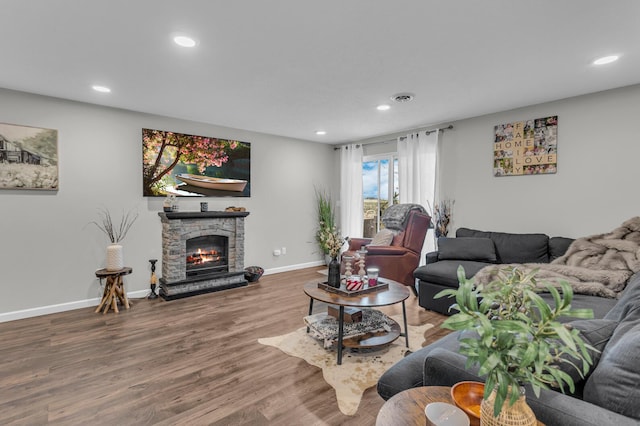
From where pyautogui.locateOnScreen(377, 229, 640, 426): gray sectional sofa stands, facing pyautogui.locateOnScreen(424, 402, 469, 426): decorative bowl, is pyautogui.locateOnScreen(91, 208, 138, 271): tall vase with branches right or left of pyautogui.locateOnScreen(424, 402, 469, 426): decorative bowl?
right

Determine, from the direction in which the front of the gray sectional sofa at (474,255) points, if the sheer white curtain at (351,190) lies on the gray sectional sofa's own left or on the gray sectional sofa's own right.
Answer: on the gray sectional sofa's own right

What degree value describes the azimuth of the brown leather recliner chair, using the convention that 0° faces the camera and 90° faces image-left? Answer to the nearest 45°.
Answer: approximately 90°

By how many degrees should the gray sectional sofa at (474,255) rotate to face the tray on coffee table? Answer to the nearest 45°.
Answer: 0° — it already faces it

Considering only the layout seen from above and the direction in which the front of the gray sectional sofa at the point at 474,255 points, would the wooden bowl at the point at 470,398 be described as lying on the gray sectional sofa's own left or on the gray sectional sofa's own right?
on the gray sectional sofa's own left

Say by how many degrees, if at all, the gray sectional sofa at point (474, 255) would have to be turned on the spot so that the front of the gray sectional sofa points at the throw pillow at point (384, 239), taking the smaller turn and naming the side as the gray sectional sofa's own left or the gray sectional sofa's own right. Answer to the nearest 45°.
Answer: approximately 45° to the gray sectional sofa's own right

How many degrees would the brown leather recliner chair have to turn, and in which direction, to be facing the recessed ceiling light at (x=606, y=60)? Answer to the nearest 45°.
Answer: approximately 135° to its left

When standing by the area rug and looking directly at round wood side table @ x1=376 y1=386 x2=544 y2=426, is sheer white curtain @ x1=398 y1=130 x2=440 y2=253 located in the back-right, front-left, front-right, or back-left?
back-left

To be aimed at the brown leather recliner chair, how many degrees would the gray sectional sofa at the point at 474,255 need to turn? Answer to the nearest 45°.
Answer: approximately 45° to its right

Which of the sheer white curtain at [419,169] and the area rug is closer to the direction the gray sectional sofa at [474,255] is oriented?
the area rug
